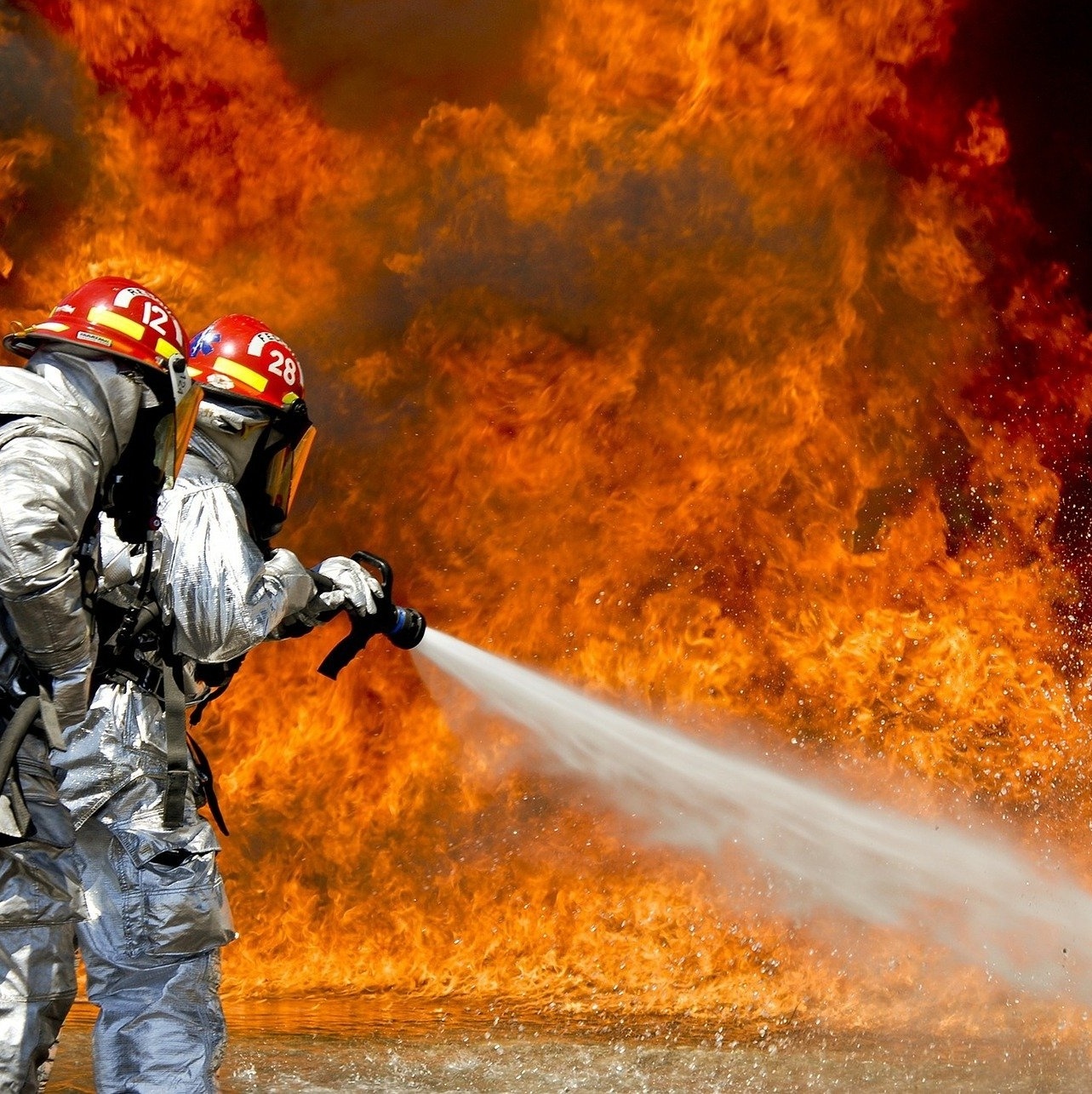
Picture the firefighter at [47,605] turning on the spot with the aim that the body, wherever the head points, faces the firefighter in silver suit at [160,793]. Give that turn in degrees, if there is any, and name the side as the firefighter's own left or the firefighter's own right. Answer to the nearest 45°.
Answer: approximately 45° to the firefighter's own left

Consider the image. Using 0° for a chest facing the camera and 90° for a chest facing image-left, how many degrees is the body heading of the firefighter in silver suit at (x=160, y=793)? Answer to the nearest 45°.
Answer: approximately 270°

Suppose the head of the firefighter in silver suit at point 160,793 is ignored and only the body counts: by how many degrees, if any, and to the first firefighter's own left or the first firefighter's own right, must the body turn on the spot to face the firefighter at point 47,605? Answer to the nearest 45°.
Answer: approximately 135° to the first firefighter's own right

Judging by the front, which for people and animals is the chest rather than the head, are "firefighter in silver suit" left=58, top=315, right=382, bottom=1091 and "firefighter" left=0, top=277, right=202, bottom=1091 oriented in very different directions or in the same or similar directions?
same or similar directions

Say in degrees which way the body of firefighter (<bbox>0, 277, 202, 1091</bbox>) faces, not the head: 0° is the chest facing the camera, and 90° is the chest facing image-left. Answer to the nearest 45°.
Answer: approximately 270°
